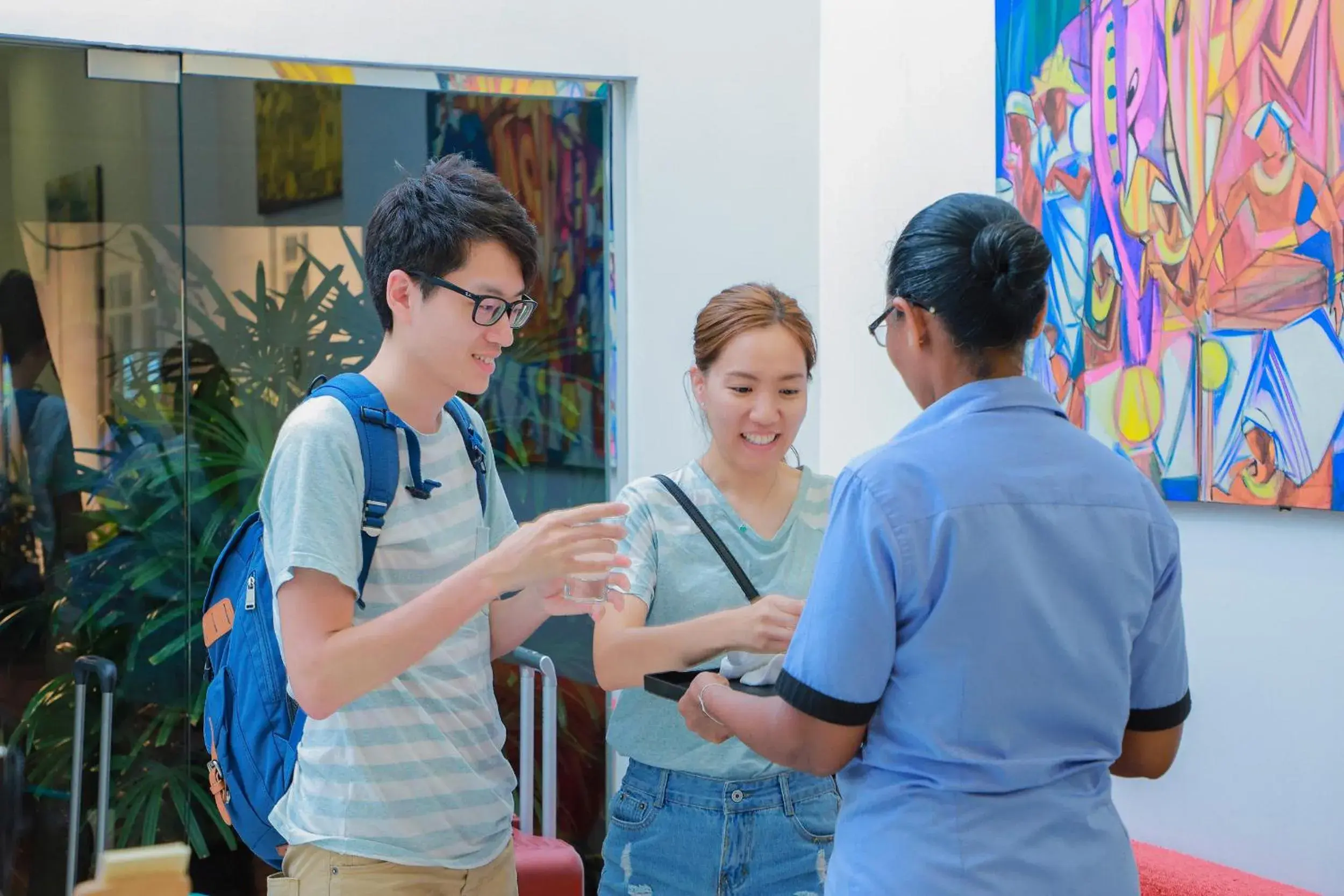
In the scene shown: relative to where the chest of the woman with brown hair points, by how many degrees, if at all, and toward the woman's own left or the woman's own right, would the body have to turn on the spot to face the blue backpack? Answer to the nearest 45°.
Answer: approximately 45° to the woman's own right

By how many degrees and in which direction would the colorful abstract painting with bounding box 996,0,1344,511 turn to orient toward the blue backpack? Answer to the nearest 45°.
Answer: approximately 45° to its right

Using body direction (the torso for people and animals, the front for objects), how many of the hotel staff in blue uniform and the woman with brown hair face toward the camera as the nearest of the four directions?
1

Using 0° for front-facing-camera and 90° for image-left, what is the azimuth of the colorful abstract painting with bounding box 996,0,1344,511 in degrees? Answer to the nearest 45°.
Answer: approximately 0°

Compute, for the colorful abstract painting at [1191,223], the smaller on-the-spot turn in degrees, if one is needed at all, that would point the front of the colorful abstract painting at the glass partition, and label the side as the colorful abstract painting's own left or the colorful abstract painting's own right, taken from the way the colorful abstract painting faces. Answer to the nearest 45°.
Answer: approximately 90° to the colorful abstract painting's own right

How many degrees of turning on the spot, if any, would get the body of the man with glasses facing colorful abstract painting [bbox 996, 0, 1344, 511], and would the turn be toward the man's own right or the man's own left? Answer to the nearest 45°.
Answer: approximately 90° to the man's own left

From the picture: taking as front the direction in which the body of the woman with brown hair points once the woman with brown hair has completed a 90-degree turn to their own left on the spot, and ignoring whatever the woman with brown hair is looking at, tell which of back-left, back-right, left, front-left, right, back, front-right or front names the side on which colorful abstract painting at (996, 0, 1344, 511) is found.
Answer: front-left

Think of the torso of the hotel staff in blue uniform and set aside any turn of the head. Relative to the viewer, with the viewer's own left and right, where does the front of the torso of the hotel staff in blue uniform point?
facing away from the viewer and to the left of the viewer

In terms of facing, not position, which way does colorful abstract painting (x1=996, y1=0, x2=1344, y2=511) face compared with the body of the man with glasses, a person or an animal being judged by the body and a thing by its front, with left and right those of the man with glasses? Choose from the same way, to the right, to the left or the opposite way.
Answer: to the right

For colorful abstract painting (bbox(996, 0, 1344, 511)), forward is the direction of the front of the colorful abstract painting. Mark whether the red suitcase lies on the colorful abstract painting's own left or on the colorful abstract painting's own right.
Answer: on the colorful abstract painting's own right

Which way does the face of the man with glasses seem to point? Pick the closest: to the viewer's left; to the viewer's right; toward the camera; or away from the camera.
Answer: to the viewer's right
